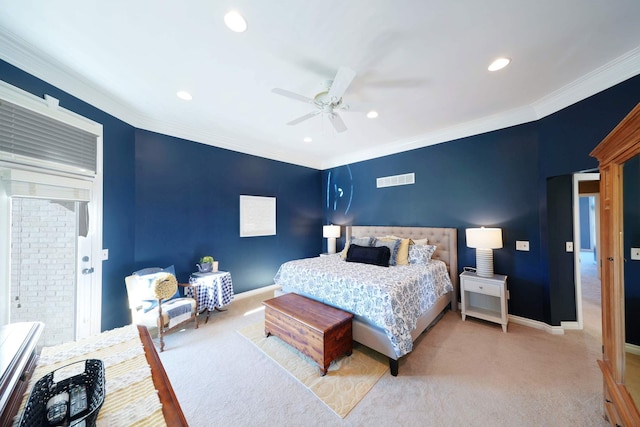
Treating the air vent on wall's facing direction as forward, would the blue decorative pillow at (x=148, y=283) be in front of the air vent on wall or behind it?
in front

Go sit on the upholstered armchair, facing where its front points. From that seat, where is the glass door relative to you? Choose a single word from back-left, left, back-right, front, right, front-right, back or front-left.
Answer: back-right

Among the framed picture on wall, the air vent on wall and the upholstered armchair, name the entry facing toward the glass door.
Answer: the air vent on wall

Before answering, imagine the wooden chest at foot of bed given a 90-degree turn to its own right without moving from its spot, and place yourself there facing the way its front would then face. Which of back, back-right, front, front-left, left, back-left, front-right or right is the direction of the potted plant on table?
front

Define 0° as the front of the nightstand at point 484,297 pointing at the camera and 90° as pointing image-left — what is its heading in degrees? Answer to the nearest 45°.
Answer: approximately 45°

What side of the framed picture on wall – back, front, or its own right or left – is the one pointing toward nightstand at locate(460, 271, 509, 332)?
front

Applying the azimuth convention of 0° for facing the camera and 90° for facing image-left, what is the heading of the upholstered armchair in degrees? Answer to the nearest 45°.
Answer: approximately 315°

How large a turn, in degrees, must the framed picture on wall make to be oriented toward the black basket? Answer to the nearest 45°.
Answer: approximately 45° to its right

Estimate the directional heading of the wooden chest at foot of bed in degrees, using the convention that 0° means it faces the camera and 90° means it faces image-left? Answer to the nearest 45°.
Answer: approximately 45°

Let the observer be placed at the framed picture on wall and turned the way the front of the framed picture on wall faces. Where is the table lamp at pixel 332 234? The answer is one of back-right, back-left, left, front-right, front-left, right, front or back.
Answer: front-left
